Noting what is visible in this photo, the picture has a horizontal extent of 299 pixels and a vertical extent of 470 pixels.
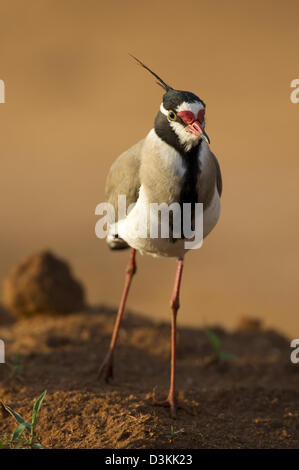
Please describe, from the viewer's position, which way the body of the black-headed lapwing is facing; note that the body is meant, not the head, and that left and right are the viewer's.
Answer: facing the viewer and to the right of the viewer

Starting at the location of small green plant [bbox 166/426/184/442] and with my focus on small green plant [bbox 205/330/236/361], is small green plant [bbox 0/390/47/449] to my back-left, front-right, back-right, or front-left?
back-left

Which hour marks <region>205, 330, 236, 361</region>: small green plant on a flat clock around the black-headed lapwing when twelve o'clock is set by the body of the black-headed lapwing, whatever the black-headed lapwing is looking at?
The small green plant is roughly at 8 o'clock from the black-headed lapwing.

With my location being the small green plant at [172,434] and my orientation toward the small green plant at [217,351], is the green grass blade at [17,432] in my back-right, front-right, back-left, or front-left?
back-left

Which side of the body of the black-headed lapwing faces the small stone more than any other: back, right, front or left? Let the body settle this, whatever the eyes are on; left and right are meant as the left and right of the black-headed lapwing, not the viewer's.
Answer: back
